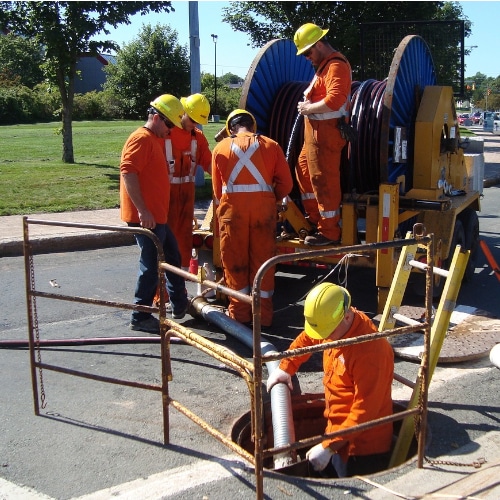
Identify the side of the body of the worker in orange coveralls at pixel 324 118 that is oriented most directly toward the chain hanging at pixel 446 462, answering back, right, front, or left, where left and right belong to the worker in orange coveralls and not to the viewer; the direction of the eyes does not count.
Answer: left

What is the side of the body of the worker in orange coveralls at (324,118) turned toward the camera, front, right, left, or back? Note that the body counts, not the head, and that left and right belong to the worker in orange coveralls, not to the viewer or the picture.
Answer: left

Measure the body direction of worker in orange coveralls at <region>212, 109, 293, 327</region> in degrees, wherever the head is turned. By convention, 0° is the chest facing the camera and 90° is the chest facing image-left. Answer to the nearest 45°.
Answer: approximately 180°

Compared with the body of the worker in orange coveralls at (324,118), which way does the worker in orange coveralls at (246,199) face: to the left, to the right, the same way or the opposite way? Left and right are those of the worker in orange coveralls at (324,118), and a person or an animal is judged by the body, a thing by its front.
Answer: to the right

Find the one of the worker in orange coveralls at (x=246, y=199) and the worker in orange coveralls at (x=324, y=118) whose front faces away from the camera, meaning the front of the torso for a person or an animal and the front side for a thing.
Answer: the worker in orange coveralls at (x=246, y=199)

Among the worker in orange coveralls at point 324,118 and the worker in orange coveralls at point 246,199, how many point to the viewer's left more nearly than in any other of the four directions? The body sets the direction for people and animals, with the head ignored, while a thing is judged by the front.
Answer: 1

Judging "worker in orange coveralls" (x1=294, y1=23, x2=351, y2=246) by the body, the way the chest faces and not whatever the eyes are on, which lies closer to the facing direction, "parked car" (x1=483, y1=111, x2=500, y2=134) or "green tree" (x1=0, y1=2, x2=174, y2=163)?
the green tree

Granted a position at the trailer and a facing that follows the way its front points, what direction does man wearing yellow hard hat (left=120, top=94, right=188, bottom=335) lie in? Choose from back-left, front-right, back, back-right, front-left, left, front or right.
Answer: back
